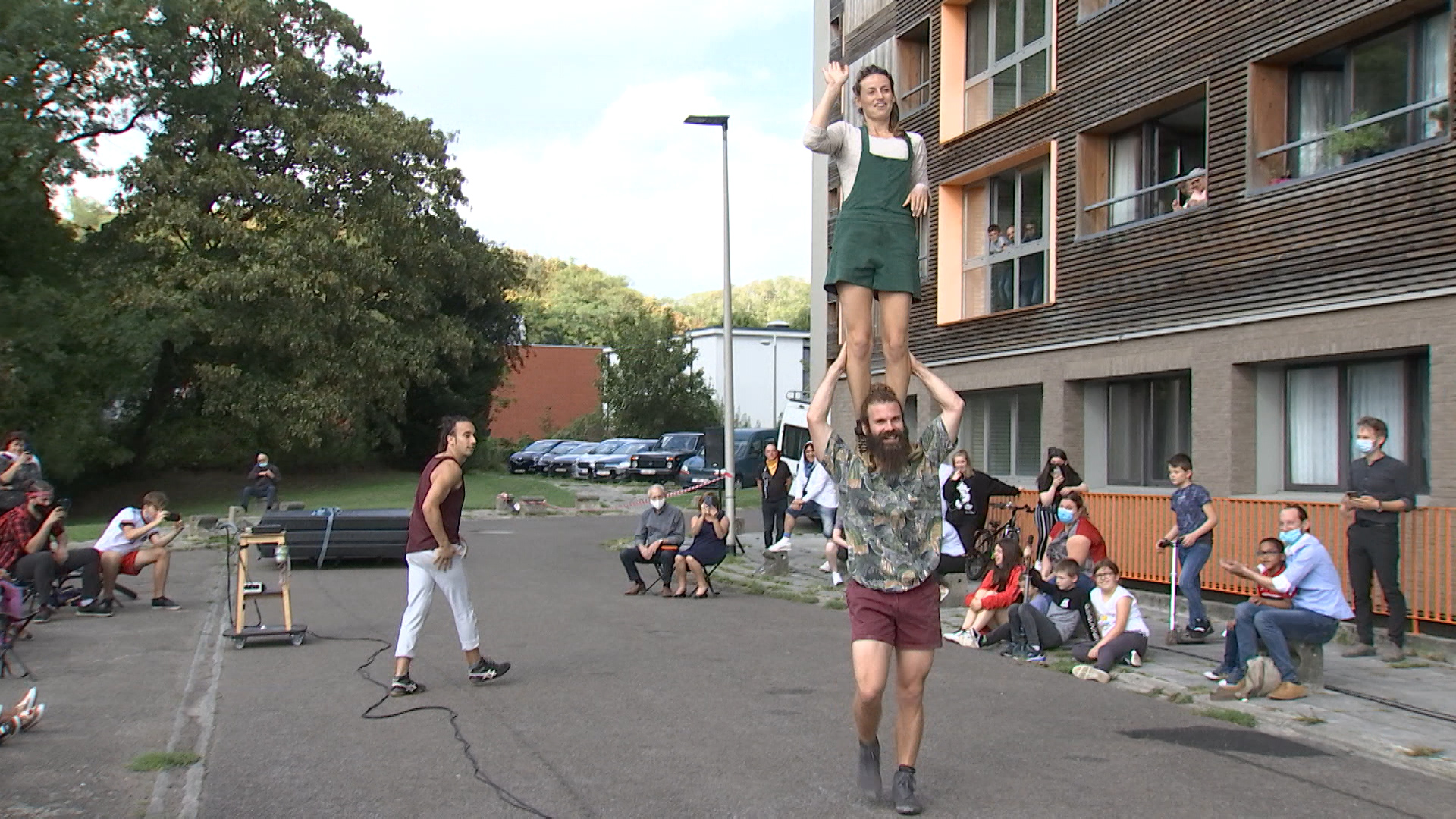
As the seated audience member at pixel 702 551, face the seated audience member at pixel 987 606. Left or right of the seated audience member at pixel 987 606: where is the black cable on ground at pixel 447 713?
right

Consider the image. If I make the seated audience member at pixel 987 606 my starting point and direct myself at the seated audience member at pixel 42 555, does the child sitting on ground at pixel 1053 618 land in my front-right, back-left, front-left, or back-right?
back-left

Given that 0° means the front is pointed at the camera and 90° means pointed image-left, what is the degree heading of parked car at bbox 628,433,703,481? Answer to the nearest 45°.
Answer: approximately 45°

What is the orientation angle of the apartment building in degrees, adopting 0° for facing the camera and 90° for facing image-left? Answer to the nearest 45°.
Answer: approximately 45°

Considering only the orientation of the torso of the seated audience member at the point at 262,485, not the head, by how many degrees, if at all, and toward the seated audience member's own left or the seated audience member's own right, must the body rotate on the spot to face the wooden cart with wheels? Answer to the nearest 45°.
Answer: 0° — they already face it

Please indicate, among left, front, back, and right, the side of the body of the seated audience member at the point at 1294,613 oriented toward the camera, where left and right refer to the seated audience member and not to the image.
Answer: left

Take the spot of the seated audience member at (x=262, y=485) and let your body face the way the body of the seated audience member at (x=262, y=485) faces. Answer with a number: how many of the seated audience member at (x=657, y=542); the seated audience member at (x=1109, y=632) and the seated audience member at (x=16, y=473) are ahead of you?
3

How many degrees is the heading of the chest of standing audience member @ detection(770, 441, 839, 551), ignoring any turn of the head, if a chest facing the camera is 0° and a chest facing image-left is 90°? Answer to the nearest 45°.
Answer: approximately 45°

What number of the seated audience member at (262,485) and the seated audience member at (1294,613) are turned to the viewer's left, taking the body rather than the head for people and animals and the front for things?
1

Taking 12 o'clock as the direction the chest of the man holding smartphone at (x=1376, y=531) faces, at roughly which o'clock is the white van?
The white van is roughly at 3 o'clock from the man holding smartphone.

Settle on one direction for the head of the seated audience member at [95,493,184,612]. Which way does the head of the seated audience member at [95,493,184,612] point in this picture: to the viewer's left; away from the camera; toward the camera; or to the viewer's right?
to the viewer's right
